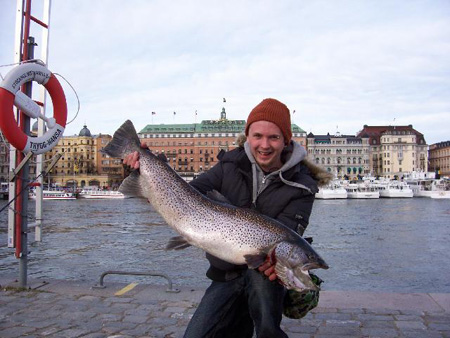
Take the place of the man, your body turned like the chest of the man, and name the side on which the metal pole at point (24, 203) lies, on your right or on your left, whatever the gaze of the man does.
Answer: on your right

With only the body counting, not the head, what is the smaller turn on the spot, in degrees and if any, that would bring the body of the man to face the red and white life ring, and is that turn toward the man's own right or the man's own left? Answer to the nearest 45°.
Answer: approximately 135° to the man's own right

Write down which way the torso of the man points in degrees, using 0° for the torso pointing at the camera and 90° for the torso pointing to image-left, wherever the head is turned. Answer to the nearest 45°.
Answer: approximately 0°
